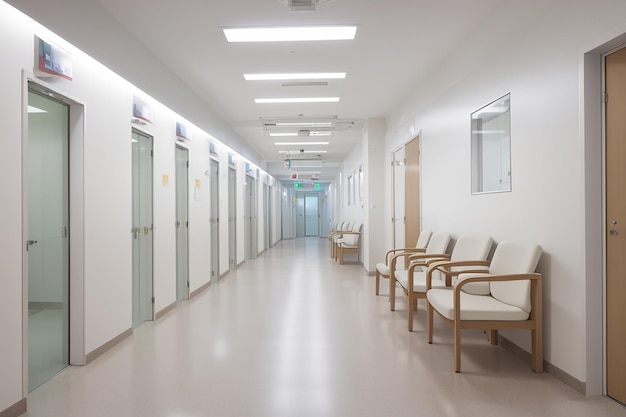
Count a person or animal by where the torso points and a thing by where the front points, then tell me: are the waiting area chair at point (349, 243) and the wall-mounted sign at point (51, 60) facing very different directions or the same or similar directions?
very different directions

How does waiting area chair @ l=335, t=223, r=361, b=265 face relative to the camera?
to the viewer's left

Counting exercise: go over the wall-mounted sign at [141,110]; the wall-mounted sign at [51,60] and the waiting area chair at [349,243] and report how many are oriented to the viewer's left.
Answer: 1

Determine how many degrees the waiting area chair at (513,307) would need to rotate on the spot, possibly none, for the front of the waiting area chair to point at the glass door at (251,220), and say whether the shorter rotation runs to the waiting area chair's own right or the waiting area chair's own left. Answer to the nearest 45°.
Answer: approximately 90° to the waiting area chair's own right

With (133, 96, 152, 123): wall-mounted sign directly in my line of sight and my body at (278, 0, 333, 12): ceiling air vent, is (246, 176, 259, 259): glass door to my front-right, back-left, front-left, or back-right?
front-right

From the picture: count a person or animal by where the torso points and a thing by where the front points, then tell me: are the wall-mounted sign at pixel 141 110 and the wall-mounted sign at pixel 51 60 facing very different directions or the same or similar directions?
same or similar directions

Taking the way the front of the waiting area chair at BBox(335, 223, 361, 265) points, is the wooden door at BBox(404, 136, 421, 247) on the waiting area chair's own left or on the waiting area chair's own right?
on the waiting area chair's own left

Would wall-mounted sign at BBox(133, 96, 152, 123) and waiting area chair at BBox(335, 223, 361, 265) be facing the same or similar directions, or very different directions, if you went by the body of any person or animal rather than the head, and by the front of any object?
very different directions

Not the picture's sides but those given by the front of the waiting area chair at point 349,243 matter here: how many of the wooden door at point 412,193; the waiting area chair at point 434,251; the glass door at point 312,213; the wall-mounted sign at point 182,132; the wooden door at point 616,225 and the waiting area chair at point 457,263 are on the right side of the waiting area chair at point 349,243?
1

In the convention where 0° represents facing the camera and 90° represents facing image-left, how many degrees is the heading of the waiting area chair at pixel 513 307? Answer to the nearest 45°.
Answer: approximately 45°

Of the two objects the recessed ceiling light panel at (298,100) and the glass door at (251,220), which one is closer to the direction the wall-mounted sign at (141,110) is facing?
the recessed ceiling light panel

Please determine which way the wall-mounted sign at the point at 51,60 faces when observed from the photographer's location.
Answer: facing the viewer and to the right of the viewer

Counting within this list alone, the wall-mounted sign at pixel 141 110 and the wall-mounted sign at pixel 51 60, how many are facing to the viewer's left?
0

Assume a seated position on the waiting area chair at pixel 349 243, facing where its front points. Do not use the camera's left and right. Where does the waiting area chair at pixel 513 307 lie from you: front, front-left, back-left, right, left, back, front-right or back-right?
left

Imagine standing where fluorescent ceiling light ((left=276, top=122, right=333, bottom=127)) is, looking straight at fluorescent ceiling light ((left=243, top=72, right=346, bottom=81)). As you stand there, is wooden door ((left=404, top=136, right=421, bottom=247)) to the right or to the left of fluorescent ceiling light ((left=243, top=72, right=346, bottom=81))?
left
